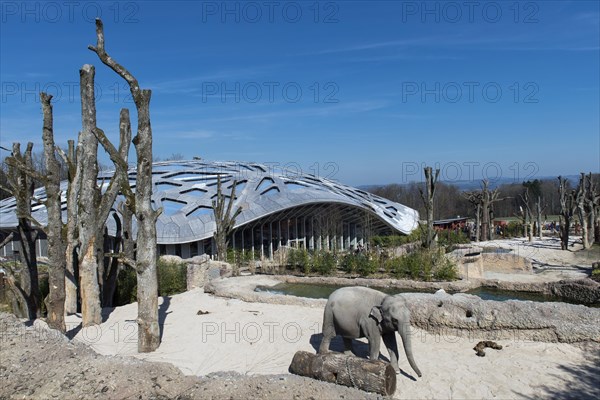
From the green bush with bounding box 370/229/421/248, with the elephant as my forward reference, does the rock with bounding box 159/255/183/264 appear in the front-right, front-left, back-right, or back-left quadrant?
front-right

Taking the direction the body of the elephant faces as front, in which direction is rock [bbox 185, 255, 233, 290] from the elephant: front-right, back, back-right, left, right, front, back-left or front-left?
back

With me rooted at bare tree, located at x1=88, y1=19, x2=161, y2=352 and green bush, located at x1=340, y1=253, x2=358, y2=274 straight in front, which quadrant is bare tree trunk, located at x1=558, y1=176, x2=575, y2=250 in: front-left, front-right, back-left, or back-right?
front-right

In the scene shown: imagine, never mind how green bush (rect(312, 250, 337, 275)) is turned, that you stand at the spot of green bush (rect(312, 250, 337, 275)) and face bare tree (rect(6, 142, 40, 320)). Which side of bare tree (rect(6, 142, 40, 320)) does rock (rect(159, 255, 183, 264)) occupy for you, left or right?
right

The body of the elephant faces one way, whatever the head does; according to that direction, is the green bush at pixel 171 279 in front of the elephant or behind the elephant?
behind

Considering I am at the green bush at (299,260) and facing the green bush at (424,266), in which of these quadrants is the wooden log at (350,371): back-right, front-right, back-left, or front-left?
front-right

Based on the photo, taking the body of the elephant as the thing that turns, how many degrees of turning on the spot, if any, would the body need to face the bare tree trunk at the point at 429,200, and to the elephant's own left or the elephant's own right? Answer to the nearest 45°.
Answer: approximately 135° to the elephant's own left

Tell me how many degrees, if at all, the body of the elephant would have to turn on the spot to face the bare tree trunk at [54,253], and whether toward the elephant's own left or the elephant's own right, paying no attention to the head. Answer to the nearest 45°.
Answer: approximately 135° to the elephant's own right

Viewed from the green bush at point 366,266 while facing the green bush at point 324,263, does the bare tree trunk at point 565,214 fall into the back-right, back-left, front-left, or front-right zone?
back-right

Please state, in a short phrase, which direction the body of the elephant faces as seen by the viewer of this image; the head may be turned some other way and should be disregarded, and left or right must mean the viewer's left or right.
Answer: facing the viewer and to the right of the viewer

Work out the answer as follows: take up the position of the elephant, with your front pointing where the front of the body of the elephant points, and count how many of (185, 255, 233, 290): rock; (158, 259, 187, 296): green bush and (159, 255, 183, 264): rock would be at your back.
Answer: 3

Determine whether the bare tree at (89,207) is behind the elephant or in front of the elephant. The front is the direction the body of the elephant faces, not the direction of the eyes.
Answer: behind

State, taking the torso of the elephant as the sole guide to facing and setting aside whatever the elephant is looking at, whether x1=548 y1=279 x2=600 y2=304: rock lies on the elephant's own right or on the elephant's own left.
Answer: on the elephant's own left

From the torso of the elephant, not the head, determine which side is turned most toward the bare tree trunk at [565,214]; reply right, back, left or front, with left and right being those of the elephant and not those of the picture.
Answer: left

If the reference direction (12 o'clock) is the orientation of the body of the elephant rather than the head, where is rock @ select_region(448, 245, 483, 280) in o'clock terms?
The rock is roughly at 8 o'clock from the elephant.
